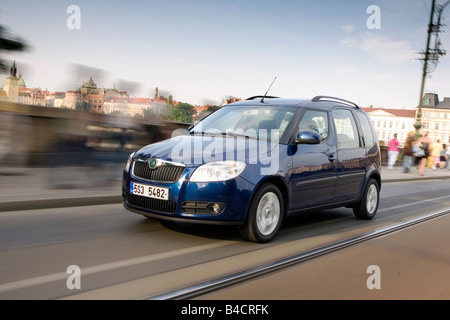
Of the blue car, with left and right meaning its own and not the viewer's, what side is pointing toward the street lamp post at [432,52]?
back

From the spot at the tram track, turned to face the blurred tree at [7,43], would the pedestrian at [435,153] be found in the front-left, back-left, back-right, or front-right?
front-right

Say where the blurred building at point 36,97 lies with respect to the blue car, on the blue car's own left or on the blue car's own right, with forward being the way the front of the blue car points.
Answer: on the blue car's own right

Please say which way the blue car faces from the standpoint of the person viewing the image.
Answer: facing the viewer and to the left of the viewer

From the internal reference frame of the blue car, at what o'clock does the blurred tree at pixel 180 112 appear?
The blurred tree is roughly at 4 o'clock from the blue car.

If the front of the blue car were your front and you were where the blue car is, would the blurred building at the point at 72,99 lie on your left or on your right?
on your right

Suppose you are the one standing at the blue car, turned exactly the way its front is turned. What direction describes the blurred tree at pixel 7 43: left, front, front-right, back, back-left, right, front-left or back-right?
right

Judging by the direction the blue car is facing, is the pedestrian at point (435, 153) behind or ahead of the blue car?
behind

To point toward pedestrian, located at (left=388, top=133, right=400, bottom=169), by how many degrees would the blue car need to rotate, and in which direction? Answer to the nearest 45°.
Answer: approximately 135° to its right

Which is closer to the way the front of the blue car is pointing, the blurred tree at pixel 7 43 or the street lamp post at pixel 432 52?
the blurred tree

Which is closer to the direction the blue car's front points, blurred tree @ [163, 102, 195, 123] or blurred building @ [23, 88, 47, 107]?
the blurred building

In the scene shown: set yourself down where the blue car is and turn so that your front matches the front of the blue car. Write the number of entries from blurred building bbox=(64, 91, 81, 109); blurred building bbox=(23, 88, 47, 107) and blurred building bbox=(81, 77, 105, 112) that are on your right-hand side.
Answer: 3

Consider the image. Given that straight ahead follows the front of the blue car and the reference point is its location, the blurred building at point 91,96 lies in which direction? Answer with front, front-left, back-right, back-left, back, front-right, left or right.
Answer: right
